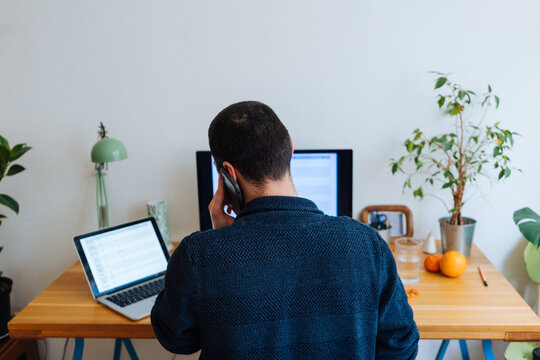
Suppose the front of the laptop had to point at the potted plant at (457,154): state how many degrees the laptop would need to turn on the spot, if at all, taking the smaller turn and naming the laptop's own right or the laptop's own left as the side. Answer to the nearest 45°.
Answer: approximately 45° to the laptop's own left

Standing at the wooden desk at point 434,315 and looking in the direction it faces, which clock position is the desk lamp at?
The desk lamp is roughly at 4 o'clock from the wooden desk.

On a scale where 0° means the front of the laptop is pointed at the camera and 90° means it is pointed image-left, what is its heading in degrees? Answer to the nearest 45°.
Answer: approximately 315°

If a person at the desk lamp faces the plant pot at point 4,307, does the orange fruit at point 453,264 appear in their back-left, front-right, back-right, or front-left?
back-left

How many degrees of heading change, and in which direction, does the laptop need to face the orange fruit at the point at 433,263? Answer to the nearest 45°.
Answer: approximately 45° to its left

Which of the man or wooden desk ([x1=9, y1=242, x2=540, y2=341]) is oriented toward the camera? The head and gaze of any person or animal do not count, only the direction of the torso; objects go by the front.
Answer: the wooden desk

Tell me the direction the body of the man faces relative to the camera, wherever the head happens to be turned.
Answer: away from the camera

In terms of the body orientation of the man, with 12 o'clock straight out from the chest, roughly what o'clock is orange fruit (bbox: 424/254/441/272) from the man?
The orange fruit is roughly at 1 o'clock from the man.

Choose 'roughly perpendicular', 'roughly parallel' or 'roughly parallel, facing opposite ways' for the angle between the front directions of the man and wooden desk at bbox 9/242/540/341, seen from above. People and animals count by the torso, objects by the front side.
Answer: roughly parallel, facing opposite ways

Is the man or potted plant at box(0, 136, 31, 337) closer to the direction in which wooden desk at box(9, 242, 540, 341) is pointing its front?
the man

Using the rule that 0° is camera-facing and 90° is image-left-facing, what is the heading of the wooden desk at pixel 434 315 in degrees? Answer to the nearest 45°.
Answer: approximately 0°

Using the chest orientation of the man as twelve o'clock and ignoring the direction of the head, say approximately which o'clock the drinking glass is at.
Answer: The drinking glass is roughly at 1 o'clock from the man.

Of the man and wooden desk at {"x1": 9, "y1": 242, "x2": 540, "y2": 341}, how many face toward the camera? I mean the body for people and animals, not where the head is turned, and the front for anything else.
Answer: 1

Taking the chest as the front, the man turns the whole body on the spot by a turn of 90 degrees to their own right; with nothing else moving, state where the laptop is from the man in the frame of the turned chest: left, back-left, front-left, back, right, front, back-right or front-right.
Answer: back-left
